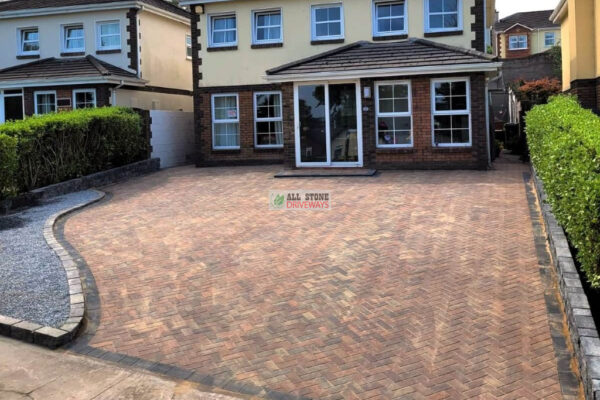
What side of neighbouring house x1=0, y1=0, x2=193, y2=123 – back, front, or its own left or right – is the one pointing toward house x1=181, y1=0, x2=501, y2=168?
left

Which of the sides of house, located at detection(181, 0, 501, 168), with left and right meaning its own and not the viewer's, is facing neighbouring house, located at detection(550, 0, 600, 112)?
left

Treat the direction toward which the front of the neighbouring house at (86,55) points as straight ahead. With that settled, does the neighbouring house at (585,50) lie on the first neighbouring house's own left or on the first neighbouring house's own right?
on the first neighbouring house's own left

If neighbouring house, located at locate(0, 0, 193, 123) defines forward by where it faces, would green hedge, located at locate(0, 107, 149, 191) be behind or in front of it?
in front

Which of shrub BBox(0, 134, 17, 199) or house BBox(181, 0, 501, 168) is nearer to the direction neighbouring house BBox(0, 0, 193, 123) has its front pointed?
the shrub

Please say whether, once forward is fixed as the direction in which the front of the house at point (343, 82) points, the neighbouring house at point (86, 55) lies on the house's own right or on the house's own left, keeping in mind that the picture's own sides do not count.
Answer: on the house's own right

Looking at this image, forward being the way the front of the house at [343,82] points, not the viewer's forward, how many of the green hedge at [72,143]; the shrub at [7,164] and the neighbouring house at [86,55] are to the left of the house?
0

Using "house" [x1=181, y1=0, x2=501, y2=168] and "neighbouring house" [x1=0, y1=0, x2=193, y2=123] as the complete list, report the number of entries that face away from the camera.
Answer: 0

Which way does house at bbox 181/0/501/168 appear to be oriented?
toward the camera

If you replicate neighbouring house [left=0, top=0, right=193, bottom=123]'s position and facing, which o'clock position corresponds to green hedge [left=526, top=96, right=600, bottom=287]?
The green hedge is roughly at 10 o'clock from the neighbouring house.

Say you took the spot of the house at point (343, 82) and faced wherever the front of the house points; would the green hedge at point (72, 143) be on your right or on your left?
on your right

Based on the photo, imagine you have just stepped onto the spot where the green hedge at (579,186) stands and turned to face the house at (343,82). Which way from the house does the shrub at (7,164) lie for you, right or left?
left

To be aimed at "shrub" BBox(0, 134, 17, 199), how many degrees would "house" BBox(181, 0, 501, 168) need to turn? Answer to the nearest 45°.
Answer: approximately 45° to its right

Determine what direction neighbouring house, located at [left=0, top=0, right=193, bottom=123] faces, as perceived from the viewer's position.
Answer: facing the viewer and to the left of the viewer
